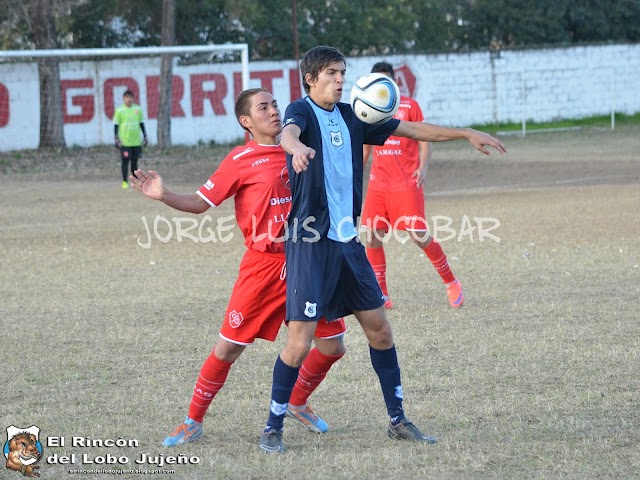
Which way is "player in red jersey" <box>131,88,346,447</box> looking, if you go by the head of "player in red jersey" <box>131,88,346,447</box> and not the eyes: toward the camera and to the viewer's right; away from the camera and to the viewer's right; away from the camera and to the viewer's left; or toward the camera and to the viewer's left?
toward the camera and to the viewer's right

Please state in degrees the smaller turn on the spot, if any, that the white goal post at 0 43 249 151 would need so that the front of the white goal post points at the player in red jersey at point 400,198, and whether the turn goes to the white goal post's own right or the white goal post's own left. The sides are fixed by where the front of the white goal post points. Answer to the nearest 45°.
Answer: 0° — it already faces them

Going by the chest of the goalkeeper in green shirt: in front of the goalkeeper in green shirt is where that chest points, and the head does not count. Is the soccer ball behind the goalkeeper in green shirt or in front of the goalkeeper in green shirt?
in front

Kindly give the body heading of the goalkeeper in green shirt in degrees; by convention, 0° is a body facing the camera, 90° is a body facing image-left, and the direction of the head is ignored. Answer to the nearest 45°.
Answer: approximately 0°

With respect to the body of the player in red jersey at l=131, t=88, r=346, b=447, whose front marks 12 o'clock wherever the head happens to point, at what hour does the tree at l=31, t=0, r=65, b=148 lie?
The tree is roughly at 7 o'clock from the player in red jersey.

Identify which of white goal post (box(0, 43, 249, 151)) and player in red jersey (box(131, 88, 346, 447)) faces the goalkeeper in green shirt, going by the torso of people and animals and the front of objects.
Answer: the white goal post

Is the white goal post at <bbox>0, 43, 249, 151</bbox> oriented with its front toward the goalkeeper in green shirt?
yes

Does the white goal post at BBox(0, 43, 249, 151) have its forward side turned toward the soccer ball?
yes

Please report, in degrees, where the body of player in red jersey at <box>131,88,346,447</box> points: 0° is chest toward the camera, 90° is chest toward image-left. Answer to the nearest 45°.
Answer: approximately 315°

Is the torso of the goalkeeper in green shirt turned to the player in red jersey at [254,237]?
yes

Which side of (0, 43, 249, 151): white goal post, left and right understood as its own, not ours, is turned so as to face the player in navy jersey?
front

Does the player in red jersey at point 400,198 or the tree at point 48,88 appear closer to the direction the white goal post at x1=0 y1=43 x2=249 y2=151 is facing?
the player in red jersey

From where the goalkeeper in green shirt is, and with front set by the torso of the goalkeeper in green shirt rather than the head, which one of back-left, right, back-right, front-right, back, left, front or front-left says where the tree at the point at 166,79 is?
back

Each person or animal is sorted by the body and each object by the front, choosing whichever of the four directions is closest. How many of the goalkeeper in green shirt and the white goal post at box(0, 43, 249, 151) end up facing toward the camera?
2
